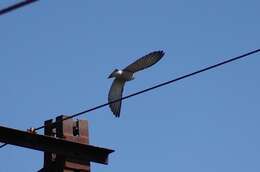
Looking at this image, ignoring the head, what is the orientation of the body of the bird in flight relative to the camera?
to the viewer's left
